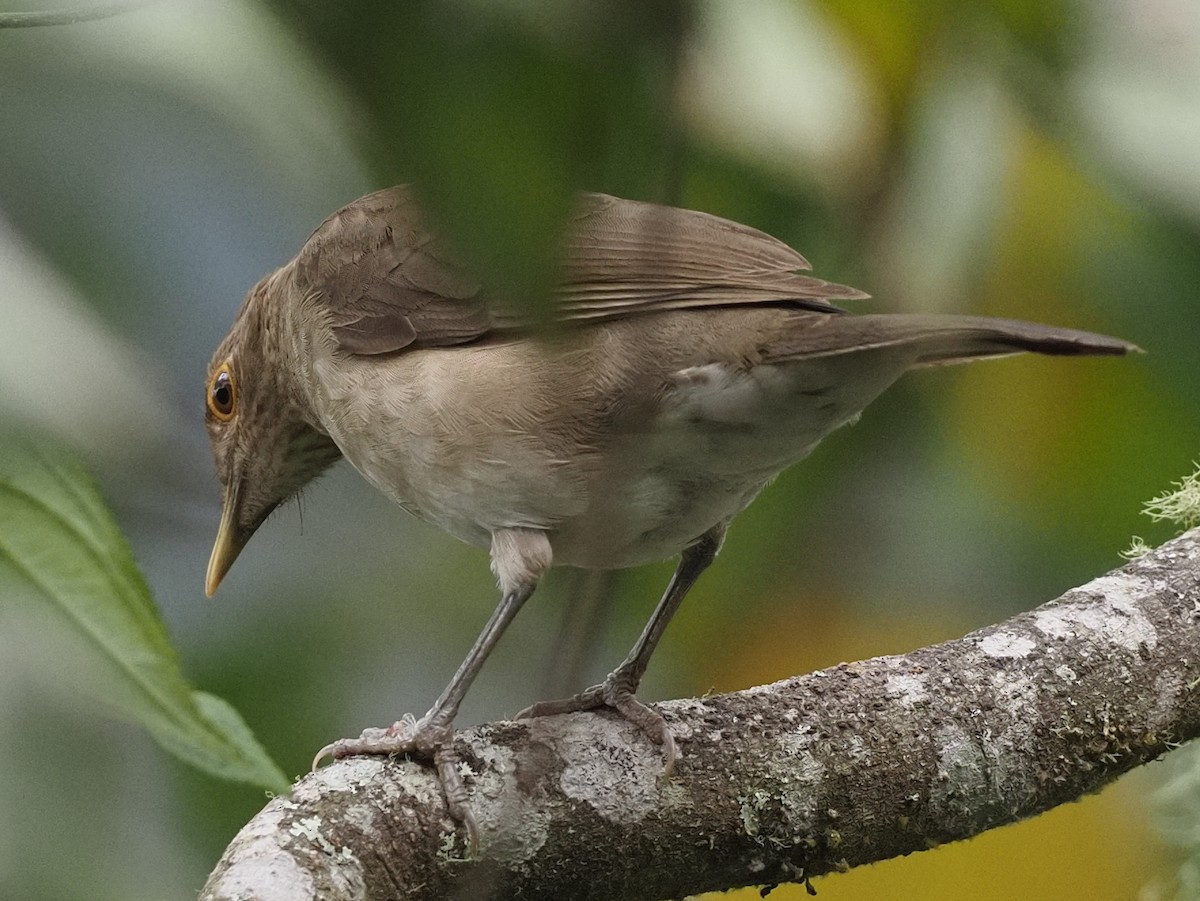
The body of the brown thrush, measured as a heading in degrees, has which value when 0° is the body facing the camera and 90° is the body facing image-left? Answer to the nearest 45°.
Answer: approximately 90°

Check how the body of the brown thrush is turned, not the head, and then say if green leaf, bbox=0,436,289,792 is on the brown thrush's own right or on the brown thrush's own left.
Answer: on the brown thrush's own left
